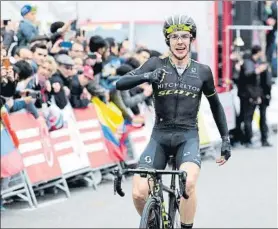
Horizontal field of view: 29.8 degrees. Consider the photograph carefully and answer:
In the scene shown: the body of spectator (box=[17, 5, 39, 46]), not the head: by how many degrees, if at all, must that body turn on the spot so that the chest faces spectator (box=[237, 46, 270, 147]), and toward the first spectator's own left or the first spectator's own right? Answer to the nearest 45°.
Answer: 0° — they already face them

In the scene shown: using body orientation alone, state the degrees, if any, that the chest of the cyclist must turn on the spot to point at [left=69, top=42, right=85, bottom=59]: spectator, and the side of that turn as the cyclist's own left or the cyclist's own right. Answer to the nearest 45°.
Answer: approximately 180°

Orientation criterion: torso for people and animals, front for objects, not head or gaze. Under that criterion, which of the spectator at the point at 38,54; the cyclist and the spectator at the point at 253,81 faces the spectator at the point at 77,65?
the spectator at the point at 38,54

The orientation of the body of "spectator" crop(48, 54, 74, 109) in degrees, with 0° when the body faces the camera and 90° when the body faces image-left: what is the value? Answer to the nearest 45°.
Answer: approximately 315°

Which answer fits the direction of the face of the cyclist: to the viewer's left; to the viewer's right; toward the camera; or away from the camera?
toward the camera

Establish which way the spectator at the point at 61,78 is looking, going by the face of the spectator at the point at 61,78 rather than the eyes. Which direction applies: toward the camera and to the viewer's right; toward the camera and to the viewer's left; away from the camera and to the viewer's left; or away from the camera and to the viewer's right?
toward the camera and to the viewer's right

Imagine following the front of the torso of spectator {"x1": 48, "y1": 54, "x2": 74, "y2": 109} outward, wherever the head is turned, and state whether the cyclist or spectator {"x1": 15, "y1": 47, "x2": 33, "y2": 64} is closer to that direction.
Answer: the cyclist

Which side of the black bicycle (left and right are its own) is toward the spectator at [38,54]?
back

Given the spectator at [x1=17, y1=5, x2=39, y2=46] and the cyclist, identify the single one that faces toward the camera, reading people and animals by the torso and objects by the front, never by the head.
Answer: the cyclist

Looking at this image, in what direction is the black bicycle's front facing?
toward the camera

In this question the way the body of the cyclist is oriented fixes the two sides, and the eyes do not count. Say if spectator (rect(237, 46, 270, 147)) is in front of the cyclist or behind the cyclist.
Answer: behind
